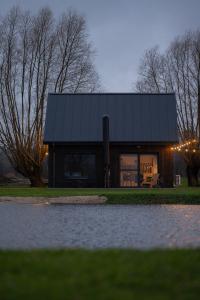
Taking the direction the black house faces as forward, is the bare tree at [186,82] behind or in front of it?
behind

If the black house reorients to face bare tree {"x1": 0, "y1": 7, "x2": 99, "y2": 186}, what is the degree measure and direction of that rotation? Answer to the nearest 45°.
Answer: approximately 135° to its right

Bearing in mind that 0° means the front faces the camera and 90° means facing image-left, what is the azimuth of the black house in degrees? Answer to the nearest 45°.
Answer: approximately 0°
